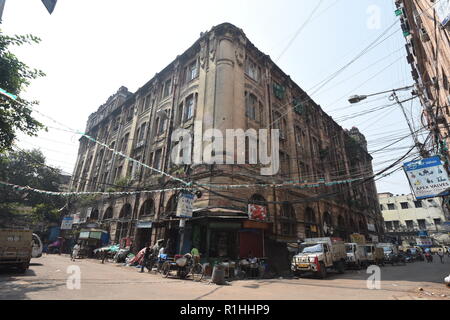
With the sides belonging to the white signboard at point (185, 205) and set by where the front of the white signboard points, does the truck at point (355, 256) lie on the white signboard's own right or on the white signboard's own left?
on the white signboard's own left

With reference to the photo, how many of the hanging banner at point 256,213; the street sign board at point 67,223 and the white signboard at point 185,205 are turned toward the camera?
3

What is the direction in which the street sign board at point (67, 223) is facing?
toward the camera

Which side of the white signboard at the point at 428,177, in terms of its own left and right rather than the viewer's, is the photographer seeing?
front

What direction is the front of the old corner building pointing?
toward the camera

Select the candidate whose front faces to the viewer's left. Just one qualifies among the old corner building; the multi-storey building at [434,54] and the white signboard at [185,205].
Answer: the multi-storey building

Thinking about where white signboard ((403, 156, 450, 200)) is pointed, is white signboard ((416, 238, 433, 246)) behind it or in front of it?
behind

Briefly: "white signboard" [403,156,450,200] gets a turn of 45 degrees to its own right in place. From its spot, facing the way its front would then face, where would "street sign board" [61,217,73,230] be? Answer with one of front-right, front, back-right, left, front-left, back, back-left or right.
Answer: front-right

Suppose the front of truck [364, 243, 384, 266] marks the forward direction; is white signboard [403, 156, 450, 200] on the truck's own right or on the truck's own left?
on the truck's own left

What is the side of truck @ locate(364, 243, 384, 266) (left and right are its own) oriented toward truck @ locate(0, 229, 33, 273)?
front

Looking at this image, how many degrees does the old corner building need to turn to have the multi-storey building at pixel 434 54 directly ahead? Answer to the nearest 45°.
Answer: approximately 45° to its left

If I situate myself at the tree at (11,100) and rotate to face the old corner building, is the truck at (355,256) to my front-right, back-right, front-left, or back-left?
front-right

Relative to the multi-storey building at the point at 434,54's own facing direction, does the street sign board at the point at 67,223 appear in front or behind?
in front

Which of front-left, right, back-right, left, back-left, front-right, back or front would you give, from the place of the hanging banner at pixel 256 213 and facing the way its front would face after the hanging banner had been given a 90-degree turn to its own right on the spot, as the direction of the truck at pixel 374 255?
back-right
